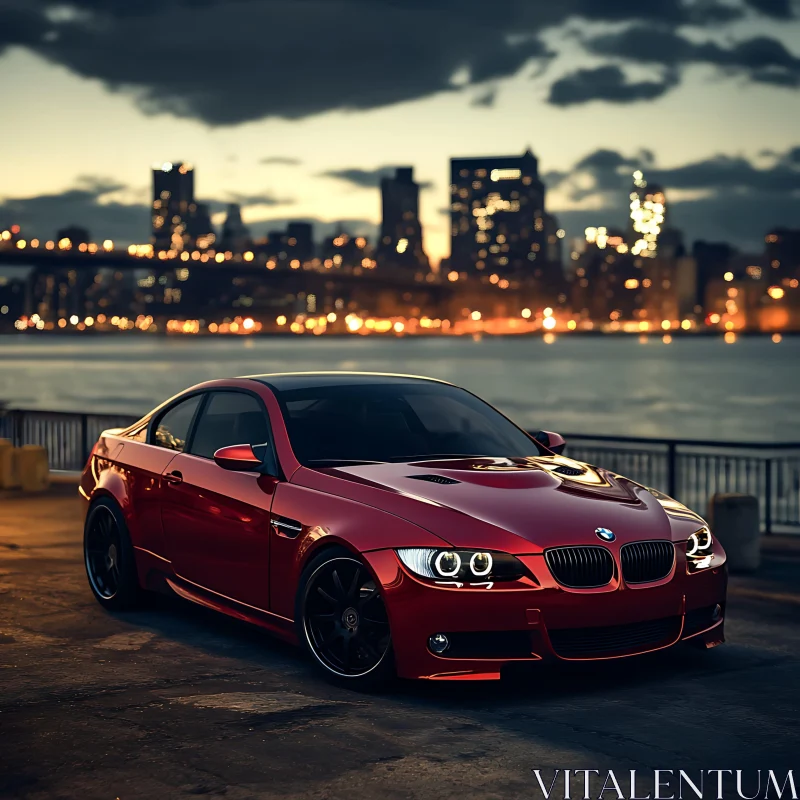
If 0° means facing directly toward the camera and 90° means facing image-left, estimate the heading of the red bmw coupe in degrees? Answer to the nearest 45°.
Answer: approximately 315°

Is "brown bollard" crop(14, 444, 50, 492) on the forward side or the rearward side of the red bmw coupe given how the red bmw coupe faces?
on the rearward side

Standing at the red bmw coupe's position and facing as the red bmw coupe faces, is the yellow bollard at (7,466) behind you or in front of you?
behind
